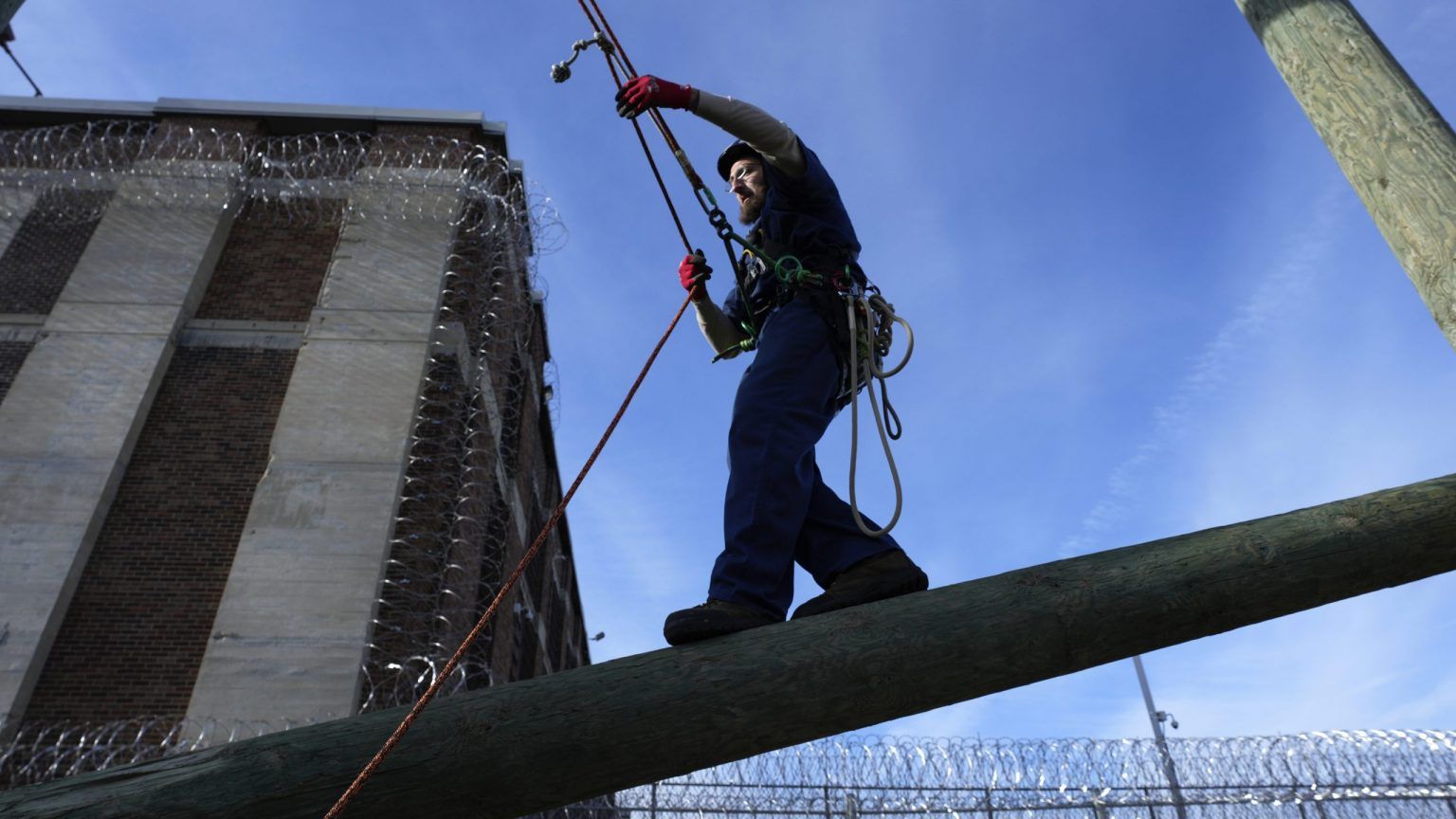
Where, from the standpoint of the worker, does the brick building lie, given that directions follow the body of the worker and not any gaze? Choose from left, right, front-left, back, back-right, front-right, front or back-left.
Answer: front-right

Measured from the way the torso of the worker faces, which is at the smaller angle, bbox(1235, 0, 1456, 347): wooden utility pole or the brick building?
the brick building

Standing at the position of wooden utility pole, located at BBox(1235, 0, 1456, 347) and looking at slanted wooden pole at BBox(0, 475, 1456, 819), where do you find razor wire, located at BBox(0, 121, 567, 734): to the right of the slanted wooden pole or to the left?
right

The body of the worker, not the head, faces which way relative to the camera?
to the viewer's left

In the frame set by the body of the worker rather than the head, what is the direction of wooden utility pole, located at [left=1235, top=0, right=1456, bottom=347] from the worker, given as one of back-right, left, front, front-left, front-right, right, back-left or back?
back
